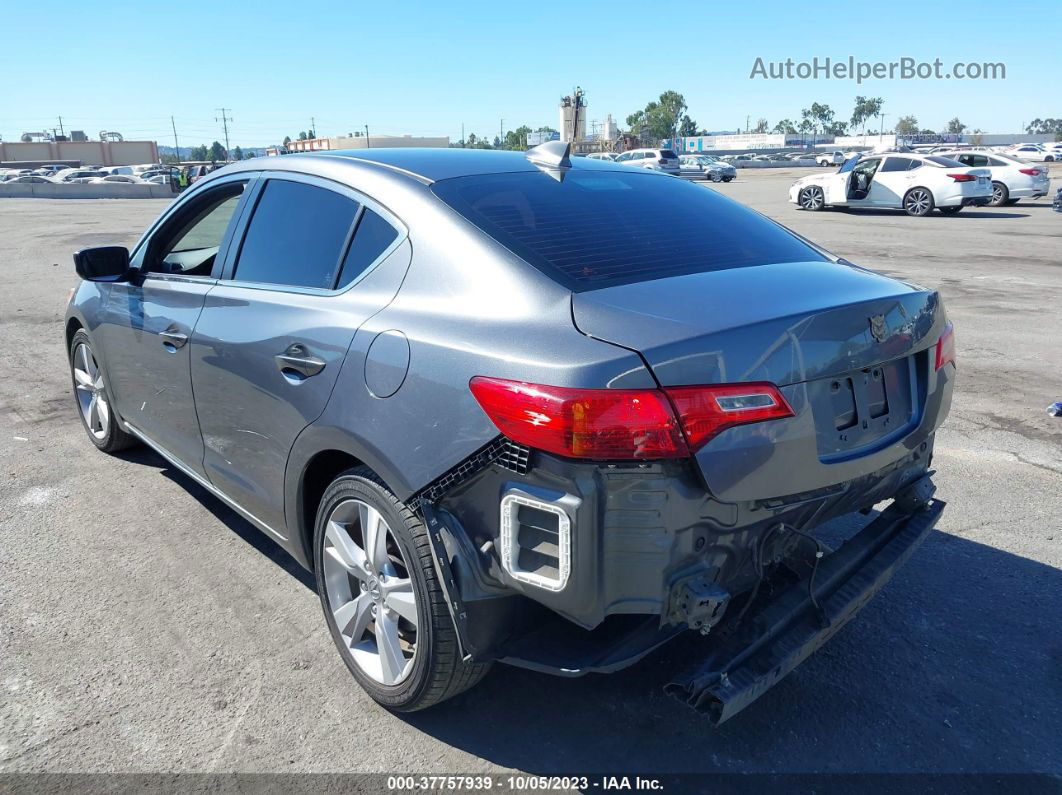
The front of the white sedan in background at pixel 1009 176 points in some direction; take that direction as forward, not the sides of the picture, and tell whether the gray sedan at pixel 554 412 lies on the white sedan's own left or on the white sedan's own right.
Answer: on the white sedan's own left

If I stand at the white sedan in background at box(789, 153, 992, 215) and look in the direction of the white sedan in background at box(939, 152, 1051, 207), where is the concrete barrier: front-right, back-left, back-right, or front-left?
back-left

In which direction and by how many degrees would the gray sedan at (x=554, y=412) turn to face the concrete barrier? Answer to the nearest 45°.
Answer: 0° — it already faces it

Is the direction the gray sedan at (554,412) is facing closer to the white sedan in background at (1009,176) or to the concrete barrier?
the concrete barrier

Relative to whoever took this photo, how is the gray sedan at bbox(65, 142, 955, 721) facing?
facing away from the viewer and to the left of the viewer

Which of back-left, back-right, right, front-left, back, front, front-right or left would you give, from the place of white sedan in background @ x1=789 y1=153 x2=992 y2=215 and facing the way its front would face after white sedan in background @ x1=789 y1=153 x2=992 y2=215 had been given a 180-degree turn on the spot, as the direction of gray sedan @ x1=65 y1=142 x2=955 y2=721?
front-right

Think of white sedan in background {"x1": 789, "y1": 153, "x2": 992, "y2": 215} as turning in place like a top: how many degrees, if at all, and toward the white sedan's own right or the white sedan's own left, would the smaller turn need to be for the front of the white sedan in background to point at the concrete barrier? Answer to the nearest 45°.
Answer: approximately 45° to the white sedan's own left

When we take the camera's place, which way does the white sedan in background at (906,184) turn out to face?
facing away from the viewer and to the left of the viewer

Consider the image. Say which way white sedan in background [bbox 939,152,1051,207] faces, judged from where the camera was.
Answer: facing away from the viewer and to the left of the viewer
